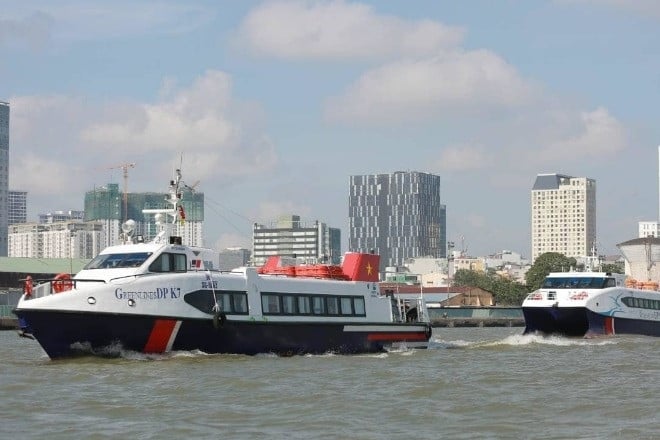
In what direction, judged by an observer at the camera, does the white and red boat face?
facing the viewer and to the left of the viewer
